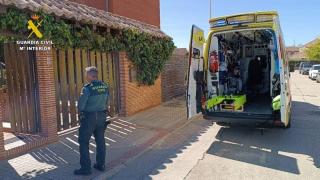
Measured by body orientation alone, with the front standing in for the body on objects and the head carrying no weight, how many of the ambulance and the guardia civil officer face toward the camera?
0

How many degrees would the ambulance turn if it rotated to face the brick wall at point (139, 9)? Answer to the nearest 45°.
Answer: approximately 45° to its left

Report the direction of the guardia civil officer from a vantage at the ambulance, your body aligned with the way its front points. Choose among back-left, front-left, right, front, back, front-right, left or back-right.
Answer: back-left

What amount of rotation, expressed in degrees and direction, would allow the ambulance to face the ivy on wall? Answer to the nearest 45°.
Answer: approximately 90° to its left

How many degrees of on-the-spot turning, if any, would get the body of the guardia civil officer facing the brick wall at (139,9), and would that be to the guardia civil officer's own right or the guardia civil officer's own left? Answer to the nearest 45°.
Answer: approximately 45° to the guardia civil officer's own right

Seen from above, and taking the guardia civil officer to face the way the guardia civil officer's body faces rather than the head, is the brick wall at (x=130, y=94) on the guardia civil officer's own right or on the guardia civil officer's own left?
on the guardia civil officer's own right

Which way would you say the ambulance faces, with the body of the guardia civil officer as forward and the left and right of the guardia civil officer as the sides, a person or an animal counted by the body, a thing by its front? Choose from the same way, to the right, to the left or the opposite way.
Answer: to the right

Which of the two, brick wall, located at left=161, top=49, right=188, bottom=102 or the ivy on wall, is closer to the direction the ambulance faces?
the brick wall

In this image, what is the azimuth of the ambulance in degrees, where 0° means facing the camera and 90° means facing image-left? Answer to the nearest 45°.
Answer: approximately 180°

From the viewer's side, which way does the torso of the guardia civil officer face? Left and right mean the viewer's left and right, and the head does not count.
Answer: facing away from the viewer and to the left of the viewer
